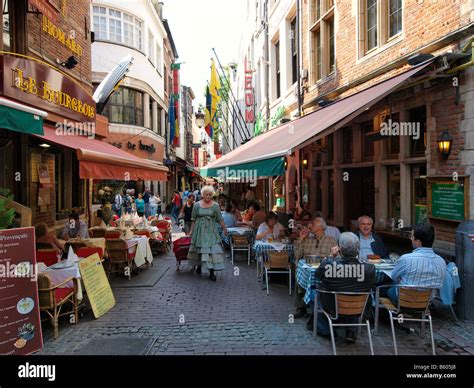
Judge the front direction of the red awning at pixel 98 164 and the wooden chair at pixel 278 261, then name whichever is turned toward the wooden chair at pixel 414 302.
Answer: the red awning

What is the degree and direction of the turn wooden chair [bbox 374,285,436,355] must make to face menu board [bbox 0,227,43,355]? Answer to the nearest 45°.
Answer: approximately 90° to its left

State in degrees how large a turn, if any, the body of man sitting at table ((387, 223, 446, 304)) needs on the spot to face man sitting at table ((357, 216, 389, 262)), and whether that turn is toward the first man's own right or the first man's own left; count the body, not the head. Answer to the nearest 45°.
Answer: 0° — they already face them

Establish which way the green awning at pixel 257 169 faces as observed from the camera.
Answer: facing the viewer and to the left of the viewer

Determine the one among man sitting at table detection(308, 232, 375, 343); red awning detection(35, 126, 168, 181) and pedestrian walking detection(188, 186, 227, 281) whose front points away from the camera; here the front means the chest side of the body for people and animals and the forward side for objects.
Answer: the man sitting at table

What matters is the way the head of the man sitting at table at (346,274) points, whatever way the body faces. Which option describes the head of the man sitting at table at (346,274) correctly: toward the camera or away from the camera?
away from the camera

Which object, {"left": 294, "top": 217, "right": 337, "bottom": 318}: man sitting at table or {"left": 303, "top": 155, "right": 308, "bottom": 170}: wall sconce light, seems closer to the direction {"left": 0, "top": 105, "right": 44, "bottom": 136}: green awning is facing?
the man sitting at table

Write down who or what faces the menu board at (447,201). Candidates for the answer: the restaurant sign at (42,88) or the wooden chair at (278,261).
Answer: the restaurant sign

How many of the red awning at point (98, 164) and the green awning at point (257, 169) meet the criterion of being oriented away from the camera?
0

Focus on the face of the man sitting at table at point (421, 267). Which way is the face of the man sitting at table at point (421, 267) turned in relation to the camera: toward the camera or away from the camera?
away from the camera

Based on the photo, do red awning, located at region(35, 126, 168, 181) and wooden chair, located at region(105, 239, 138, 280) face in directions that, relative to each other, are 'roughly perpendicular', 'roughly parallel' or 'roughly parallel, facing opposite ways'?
roughly perpendicular
